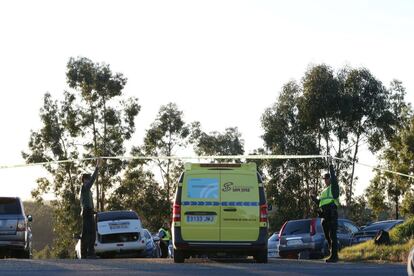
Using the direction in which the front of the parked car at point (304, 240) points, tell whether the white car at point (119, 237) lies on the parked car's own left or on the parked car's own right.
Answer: on the parked car's own left

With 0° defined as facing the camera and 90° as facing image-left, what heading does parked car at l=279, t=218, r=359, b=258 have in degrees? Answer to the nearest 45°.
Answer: approximately 225°

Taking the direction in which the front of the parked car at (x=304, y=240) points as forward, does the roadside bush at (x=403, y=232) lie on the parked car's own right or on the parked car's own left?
on the parked car's own right

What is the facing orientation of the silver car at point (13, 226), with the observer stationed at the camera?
facing away from the viewer

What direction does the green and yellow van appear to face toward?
away from the camera

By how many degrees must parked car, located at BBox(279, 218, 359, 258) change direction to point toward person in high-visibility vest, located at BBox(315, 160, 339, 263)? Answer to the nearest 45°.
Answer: approximately 135° to its right

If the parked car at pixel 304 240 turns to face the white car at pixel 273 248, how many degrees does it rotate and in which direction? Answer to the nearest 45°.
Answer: approximately 45° to its left
